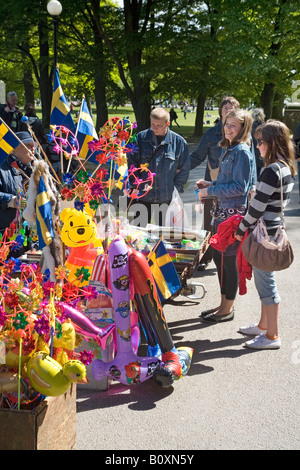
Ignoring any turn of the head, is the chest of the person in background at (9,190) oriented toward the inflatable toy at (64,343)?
no

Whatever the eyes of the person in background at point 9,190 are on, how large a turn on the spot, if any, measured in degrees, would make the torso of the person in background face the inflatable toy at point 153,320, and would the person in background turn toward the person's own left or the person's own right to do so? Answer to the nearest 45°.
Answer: approximately 45° to the person's own right

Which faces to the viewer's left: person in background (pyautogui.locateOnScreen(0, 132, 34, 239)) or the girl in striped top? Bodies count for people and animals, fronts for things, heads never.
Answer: the girl in striped top

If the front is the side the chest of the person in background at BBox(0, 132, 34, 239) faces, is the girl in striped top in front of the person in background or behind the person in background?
in front

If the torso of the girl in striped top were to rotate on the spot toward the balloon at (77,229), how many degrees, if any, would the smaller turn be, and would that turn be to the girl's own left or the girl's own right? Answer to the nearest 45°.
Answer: approximately 45° to the girl's own left

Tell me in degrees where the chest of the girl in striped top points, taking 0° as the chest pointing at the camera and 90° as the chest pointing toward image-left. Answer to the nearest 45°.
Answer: approximately 90°

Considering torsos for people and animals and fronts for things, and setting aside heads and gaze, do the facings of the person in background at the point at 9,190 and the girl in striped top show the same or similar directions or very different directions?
very different directions

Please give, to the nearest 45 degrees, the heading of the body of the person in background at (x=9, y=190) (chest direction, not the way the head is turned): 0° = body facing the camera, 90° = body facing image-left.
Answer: approximately 270°

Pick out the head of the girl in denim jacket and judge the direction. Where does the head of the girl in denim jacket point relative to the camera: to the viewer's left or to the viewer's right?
to the viewer's left

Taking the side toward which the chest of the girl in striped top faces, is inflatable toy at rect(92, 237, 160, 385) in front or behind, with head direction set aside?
in front

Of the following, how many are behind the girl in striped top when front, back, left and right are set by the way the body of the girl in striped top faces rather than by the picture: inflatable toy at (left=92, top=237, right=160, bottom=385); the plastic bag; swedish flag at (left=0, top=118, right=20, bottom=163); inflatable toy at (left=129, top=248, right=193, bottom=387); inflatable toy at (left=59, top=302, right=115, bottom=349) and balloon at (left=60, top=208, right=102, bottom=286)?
0

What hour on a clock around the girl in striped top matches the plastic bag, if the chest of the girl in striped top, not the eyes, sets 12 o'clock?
The plastic bag is roughly at 2 o'clock from the girl in striped top.

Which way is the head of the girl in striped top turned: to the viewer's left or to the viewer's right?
to the viewer's left

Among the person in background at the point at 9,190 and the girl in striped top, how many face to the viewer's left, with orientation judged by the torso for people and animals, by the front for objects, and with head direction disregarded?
1

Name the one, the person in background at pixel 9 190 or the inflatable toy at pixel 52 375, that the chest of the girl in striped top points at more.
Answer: the person in background

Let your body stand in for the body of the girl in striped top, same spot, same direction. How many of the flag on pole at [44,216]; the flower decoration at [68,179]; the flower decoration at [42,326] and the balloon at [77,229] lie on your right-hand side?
0
